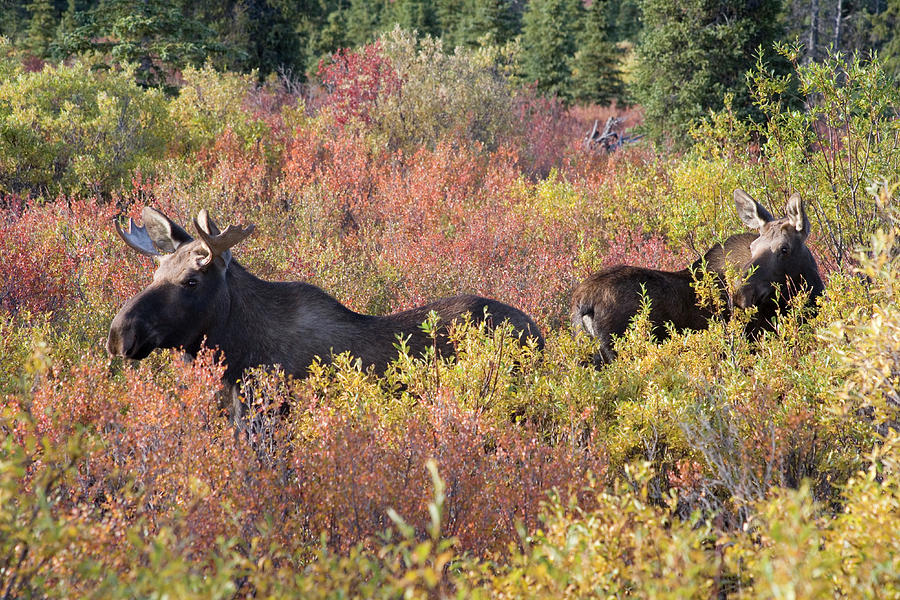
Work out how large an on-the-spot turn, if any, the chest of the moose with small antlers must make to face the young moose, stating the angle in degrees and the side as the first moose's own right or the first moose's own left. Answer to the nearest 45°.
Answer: approximately 180°

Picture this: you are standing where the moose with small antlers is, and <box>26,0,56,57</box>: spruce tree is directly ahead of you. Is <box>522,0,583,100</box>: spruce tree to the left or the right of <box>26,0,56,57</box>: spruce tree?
right

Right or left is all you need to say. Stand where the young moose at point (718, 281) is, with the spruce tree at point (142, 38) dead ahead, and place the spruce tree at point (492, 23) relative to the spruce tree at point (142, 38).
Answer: right
